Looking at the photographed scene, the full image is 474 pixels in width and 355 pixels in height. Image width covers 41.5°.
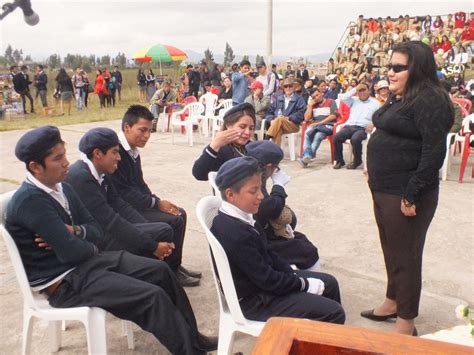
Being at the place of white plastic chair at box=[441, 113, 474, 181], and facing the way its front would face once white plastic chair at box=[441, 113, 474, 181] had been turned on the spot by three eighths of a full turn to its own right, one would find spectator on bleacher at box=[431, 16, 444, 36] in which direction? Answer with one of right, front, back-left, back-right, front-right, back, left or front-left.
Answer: front

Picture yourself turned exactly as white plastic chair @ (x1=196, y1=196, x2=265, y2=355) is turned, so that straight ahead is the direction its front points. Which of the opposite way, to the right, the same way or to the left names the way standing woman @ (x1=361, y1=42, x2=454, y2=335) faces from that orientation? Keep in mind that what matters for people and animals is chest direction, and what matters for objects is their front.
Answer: the opposite way

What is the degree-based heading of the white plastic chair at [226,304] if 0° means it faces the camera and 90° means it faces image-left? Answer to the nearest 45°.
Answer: approximately 270°

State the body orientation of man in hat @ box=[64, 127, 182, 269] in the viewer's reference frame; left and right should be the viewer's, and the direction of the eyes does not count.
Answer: facing to the right of the viewer

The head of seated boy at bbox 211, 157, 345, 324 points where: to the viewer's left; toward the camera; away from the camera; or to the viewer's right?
to the viewer's right

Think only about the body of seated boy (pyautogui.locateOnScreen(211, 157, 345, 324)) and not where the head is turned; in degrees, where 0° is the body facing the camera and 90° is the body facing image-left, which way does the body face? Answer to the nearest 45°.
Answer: approximately 270°

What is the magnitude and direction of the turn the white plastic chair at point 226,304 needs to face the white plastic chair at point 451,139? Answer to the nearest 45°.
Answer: approximately 45° to its left

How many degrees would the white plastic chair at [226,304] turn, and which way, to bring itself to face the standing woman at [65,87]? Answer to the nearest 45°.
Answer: approximately 90° to its left

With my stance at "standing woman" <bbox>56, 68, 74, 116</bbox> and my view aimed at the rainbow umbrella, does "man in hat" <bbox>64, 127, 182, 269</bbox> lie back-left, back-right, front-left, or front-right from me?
back-right
